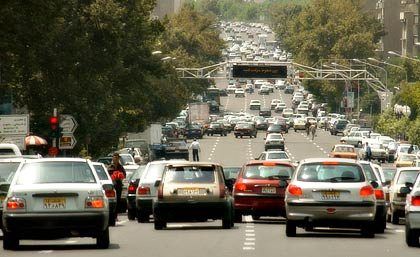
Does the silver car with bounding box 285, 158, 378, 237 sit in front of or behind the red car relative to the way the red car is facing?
behind

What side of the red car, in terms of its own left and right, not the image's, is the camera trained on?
back

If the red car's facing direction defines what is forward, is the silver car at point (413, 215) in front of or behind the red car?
behind

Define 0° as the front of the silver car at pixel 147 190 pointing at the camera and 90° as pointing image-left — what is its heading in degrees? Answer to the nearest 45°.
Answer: approximately 180°

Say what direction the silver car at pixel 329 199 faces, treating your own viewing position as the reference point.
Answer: facing away from the viewer

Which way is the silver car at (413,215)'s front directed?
away from the camera

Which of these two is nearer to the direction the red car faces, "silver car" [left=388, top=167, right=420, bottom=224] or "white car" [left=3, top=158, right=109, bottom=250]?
the silver car

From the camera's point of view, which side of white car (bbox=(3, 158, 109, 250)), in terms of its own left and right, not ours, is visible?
back
